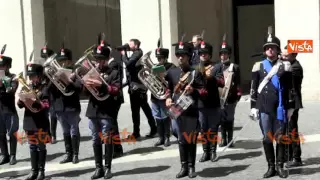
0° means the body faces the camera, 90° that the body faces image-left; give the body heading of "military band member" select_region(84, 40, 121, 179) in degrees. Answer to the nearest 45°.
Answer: approximately 45°

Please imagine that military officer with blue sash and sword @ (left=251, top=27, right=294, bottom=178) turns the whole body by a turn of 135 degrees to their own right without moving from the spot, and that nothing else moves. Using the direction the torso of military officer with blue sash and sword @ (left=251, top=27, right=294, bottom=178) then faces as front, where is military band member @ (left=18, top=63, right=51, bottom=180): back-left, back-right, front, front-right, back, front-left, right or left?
front-left

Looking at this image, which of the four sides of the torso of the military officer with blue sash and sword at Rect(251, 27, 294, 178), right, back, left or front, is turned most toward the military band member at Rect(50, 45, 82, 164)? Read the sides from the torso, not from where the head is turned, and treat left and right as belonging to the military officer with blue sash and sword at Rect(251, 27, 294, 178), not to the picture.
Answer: right

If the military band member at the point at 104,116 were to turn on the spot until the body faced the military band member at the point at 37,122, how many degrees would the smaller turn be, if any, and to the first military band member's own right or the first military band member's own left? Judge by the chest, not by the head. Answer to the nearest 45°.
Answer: approximately 45° to the first military band member's own right
